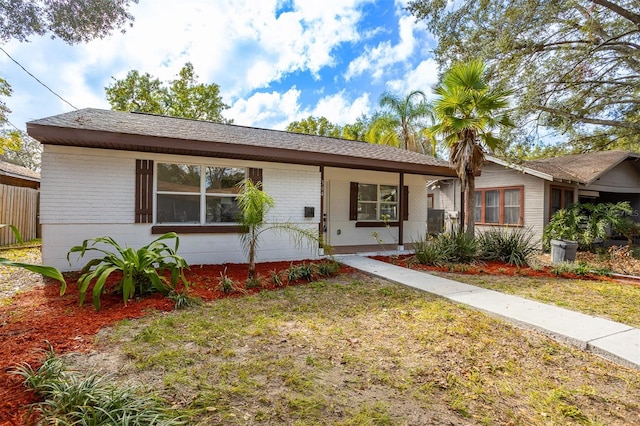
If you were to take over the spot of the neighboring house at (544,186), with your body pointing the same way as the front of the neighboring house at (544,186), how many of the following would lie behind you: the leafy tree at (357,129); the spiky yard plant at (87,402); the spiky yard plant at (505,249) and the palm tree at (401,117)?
2

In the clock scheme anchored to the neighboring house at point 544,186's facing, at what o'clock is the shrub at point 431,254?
The shrub is roughly at 2 o'clock from the neighboring house.

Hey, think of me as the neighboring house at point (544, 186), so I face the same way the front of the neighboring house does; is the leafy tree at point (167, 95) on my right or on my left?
on my right

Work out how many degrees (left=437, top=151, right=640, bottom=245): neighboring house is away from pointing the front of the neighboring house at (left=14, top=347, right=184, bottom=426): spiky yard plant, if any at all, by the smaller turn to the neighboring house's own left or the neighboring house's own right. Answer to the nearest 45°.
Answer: approximately 45° to the neighboring house's own right

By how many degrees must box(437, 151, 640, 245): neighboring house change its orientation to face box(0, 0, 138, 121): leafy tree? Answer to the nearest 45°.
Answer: approximately 90° to its right

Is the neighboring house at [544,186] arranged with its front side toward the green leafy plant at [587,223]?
yes

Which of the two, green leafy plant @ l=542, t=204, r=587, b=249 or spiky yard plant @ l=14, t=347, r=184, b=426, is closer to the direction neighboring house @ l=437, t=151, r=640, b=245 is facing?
the green leafy plant

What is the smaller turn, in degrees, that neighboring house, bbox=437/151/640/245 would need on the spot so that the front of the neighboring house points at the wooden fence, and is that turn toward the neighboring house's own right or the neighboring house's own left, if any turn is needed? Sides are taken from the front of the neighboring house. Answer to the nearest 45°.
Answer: approximately 90° to the neighboring house's own right

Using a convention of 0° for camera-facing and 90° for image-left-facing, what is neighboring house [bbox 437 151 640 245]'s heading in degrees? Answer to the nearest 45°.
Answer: approximately 315°

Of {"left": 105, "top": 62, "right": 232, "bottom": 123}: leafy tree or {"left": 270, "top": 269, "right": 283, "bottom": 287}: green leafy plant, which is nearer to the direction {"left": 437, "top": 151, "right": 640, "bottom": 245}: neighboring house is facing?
the green leafy plant

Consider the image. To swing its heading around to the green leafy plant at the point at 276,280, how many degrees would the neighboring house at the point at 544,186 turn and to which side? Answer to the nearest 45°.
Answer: approximately 45° to its right

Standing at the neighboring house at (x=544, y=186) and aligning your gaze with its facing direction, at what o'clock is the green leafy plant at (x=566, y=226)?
The green leafy plant is roughly at 1 o'clock from the neighboring house.

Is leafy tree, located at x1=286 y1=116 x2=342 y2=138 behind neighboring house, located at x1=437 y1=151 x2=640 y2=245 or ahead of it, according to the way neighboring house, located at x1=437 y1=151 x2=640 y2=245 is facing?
behind
